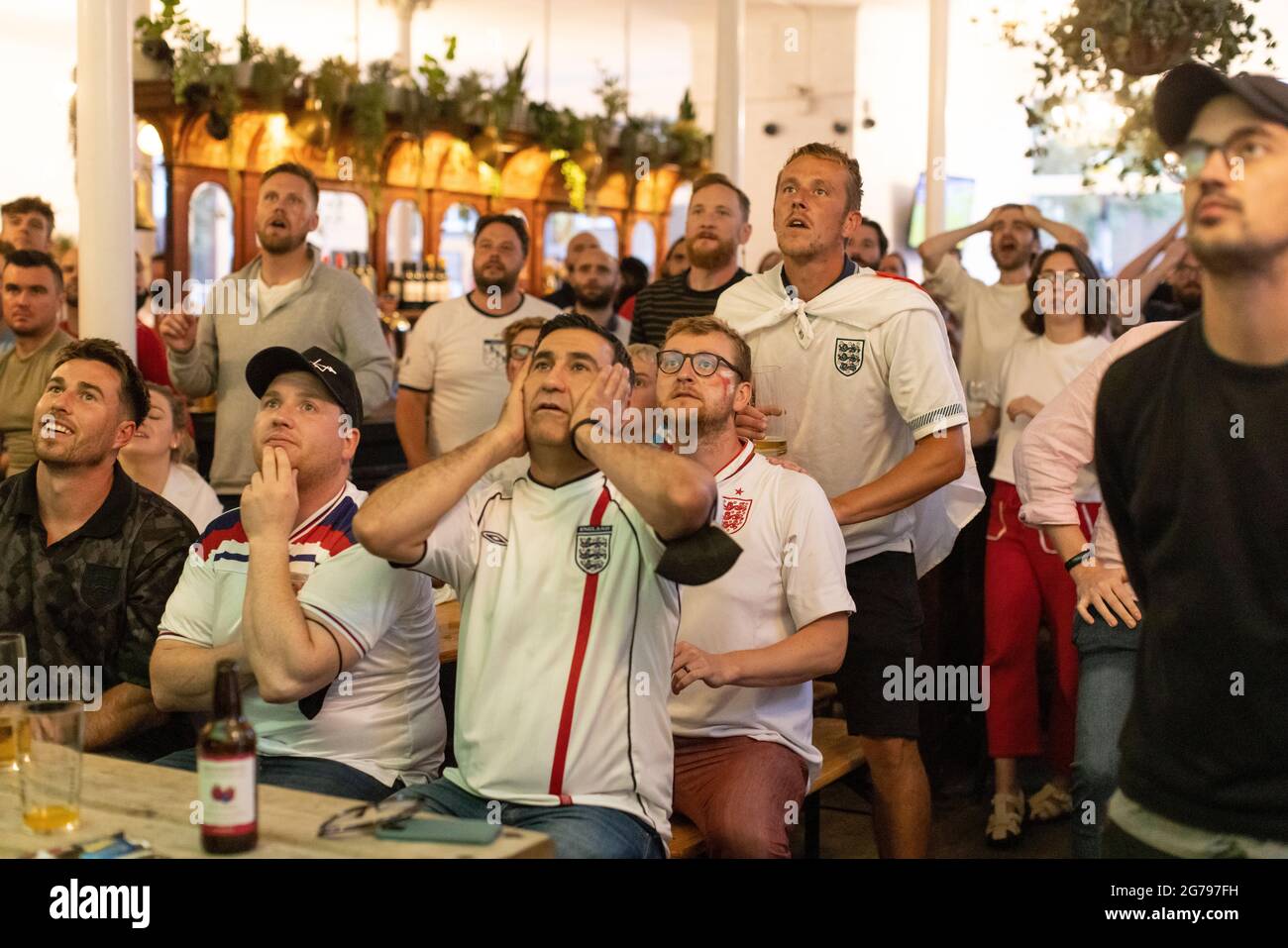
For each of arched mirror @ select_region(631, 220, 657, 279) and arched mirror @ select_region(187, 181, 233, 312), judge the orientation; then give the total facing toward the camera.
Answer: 2

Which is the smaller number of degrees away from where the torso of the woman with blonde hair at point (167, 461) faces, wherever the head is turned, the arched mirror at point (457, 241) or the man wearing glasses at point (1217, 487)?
the man wearing glasses

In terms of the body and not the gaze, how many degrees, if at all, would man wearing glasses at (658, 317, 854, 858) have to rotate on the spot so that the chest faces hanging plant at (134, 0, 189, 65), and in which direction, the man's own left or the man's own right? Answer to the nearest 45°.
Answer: approximately 90° to the man's own right

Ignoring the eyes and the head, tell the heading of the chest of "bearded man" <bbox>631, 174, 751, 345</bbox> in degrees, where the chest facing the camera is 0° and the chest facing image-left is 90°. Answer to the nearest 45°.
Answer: approximately 45°

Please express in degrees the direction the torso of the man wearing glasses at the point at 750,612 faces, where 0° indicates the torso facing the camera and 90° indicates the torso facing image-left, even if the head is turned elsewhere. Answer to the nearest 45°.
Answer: approximately 45°

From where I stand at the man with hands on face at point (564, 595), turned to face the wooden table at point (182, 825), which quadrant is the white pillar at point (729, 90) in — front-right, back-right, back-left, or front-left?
back-right

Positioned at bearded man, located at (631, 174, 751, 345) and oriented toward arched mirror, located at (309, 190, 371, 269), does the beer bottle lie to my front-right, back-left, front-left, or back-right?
back-left

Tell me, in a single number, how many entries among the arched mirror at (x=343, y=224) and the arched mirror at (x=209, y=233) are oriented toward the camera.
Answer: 2

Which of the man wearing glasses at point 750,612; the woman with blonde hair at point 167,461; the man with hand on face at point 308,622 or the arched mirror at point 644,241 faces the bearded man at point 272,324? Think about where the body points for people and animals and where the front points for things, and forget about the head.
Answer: the arched mirror

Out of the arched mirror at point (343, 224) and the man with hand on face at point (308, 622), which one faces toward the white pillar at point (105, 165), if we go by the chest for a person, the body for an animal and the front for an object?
the arched mirror
